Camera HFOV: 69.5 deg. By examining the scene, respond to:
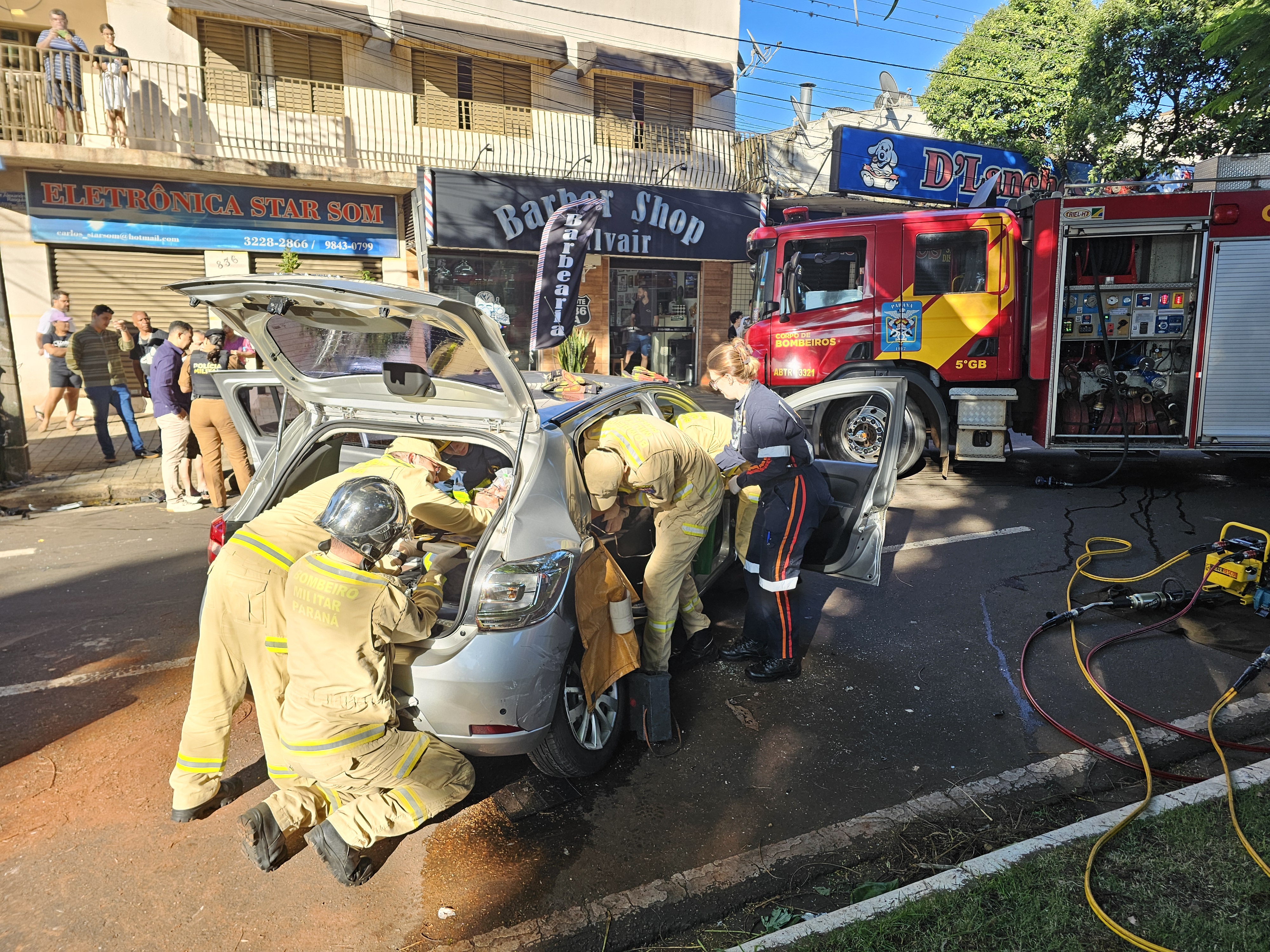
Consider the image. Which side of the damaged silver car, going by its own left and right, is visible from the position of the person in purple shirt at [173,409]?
left

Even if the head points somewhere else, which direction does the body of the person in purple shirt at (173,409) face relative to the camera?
to the viewer's right

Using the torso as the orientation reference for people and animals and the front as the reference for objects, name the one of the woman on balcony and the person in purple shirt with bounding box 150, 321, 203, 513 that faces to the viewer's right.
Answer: the person in purple shirt

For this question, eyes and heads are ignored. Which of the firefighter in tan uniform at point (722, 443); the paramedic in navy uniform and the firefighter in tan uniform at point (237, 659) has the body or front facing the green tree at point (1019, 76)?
the firefighter in tan uniform at point (237, 659)

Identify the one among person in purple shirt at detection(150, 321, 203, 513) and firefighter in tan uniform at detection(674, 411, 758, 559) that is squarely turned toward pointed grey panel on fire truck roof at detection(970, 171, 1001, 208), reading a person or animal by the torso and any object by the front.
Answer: the person in purple shirt

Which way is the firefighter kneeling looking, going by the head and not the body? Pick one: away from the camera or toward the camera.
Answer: away from the camera

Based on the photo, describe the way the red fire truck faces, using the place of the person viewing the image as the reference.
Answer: facing to the left of the viewer

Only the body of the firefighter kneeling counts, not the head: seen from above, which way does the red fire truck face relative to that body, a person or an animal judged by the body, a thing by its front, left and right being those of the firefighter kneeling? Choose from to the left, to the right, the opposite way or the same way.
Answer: to the left

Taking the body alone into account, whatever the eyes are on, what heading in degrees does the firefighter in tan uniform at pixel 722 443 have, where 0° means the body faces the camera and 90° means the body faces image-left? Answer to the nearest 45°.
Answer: approximately 90°

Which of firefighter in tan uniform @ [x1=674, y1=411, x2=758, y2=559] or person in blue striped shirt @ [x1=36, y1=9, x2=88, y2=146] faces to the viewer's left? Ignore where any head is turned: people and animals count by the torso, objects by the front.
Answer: the firefighter in tan uniform

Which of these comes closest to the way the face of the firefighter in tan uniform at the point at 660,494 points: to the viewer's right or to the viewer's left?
to the viewer's left

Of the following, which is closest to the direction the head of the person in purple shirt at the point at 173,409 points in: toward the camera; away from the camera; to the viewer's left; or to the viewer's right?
to the viewer's right

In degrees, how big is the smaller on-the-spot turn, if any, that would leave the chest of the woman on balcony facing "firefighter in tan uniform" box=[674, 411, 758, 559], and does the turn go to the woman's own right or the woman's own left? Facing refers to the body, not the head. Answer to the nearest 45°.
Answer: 0° — they already face them
